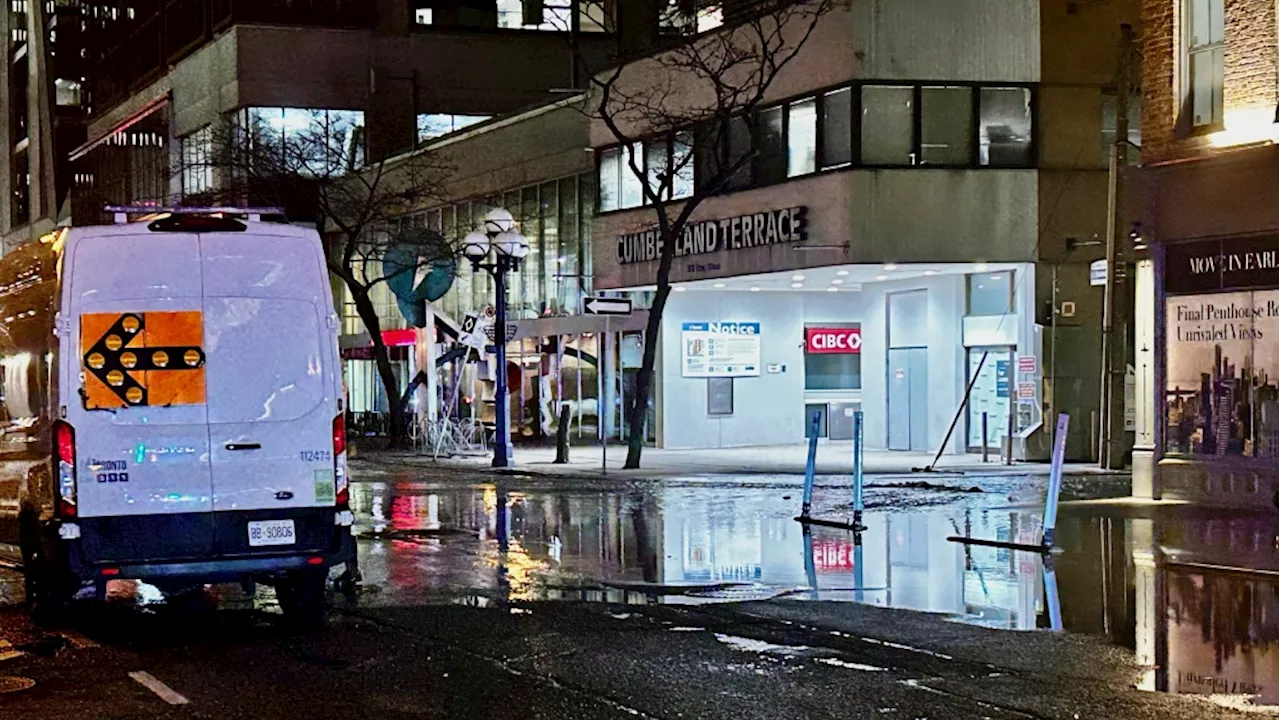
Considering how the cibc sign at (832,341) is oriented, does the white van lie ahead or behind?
ahead

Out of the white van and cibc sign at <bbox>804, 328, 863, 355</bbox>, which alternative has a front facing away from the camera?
the white van

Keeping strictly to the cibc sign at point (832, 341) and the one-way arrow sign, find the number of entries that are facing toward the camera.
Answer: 2

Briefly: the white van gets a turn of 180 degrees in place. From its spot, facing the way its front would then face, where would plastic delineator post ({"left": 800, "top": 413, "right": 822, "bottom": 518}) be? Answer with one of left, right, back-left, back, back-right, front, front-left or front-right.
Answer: back-left

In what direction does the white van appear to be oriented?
away from the camera

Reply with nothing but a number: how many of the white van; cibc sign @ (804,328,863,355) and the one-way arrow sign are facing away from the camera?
1

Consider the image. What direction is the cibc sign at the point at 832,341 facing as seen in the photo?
toward the camera

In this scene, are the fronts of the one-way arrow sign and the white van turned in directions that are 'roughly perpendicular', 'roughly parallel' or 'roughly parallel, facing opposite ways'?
roughly parallel, facing opposite ways

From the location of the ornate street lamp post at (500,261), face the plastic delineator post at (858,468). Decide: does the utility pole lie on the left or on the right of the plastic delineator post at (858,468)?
left

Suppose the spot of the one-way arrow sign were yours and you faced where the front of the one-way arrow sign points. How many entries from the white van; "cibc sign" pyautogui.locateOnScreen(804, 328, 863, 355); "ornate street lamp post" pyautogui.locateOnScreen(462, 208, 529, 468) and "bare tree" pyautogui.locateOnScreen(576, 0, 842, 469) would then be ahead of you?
1

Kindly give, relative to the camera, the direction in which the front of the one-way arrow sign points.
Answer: facing the viewer

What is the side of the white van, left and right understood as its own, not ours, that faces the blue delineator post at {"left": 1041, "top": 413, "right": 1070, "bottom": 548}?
right

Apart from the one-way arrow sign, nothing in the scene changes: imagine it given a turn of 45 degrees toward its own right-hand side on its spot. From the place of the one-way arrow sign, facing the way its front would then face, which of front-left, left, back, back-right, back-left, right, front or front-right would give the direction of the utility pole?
back-left

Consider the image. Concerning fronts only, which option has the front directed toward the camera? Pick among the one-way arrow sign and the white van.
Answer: the one-way arrow sign

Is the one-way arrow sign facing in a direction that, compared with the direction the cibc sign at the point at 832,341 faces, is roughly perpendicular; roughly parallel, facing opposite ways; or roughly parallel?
roughly parallel
